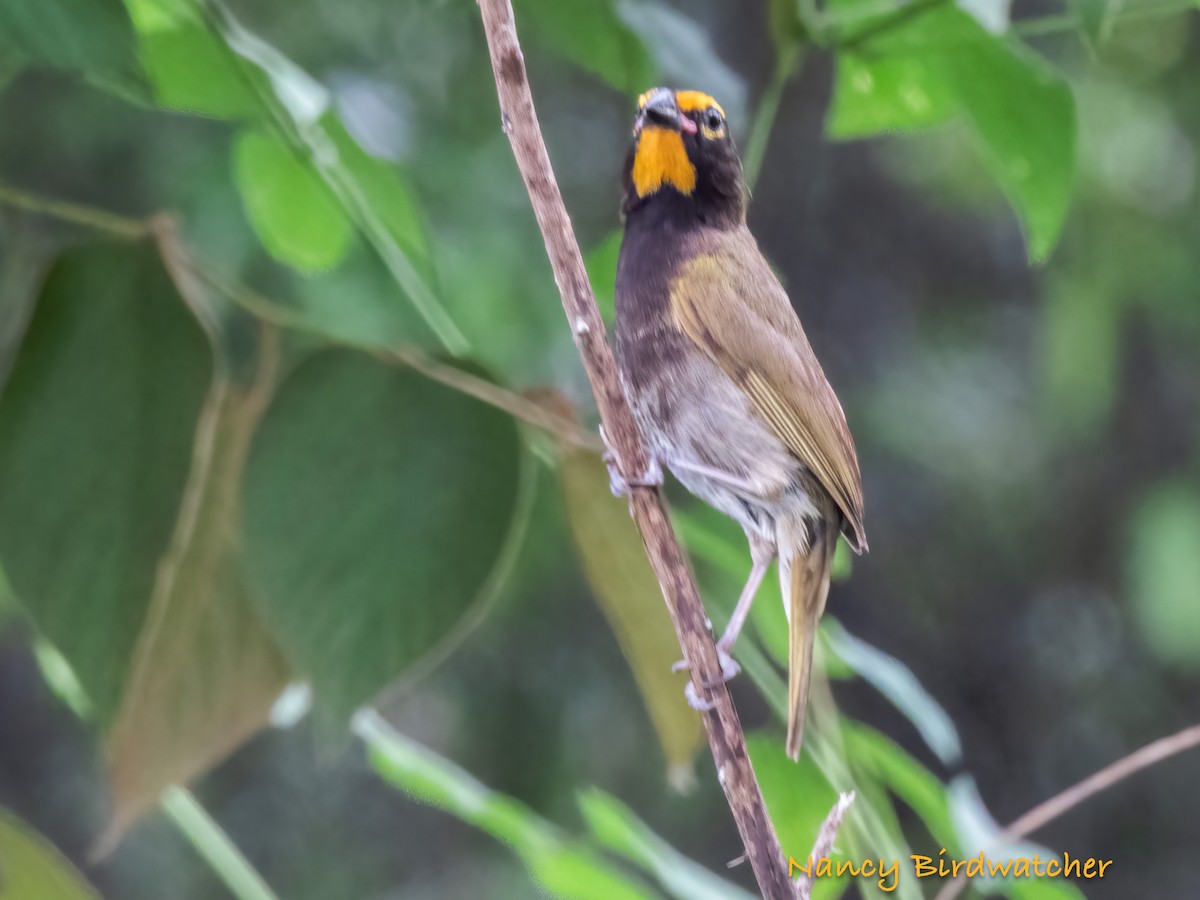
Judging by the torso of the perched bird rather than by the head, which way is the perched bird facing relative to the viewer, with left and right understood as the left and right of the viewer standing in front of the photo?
facing the viewer and to the left of the viewer

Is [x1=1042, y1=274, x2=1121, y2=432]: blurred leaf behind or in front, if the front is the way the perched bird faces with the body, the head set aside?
behind
